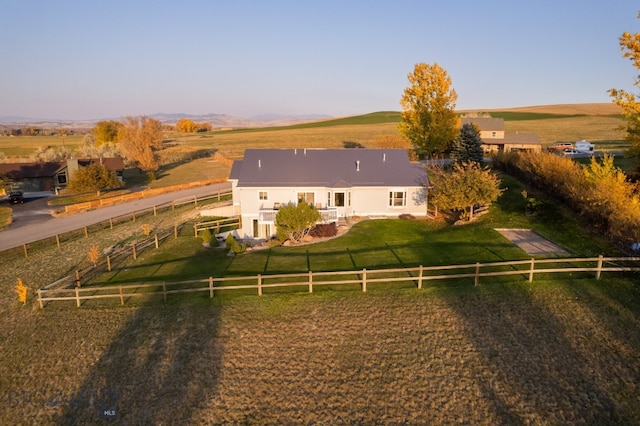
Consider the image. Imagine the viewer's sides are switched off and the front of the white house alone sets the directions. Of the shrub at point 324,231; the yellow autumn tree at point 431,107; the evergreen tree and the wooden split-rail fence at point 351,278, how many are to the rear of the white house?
2
